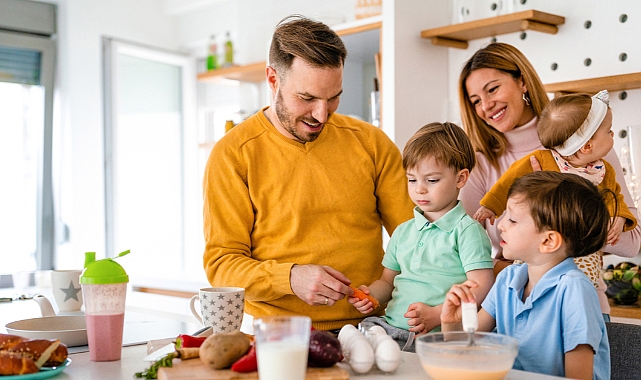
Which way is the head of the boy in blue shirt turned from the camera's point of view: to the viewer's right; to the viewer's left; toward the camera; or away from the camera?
to the viewer's left

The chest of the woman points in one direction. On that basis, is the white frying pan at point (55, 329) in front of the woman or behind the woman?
in front

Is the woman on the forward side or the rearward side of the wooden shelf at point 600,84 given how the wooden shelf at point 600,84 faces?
on the forward side

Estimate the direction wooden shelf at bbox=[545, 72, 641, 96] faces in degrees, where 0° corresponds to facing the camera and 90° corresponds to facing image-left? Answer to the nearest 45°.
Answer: approximately 45°

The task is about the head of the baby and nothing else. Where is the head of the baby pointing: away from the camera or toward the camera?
away from the camera

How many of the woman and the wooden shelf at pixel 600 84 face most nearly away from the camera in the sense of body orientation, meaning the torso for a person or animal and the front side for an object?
0

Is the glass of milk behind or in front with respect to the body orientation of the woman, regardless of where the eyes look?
in front

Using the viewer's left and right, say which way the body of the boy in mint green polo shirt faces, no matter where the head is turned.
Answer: facing the viewer and to the left of the viewer

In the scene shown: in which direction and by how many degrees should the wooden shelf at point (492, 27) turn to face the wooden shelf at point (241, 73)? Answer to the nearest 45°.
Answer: approximately 90° to its right

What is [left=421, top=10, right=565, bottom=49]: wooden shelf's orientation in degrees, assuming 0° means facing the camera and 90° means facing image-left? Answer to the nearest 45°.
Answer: approximately 45°

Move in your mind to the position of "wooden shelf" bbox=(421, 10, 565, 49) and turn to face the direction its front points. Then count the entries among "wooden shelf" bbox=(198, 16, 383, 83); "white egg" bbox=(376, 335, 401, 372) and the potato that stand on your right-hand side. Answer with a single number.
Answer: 1

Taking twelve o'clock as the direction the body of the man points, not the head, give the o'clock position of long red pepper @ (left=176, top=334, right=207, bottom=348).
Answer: The long red pepper is roughly at 2 o'clock from the man.
